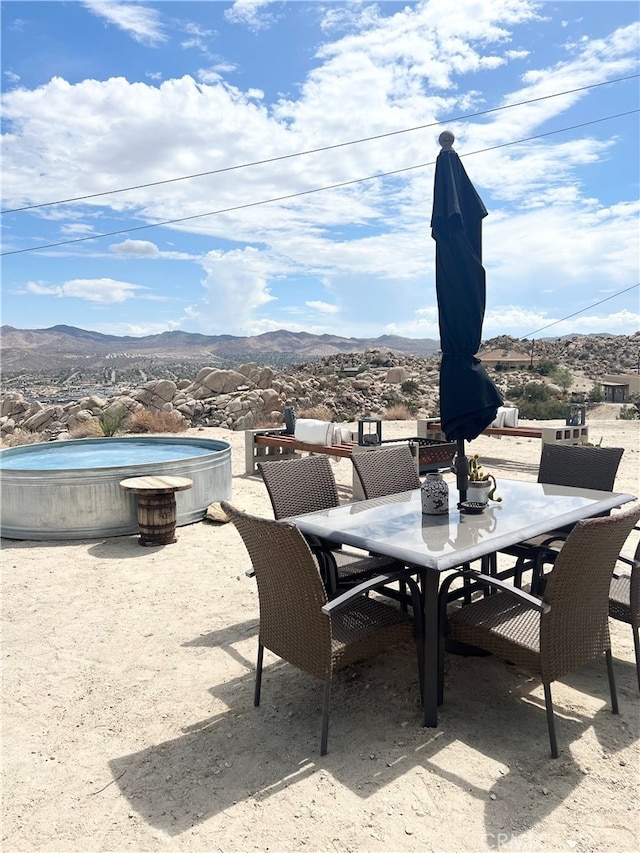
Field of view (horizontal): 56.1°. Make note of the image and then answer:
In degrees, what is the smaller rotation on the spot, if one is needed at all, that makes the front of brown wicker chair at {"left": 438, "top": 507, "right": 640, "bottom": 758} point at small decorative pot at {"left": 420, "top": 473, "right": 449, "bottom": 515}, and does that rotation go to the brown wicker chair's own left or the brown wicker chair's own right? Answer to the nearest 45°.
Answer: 0° — it already faces it

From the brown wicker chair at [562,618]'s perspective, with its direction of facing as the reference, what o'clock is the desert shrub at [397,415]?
The desert shrub is roughly at 1 o'clock from the brown wicker chair.

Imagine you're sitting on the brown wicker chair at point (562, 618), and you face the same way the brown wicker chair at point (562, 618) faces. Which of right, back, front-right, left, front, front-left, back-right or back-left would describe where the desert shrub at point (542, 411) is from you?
front-right

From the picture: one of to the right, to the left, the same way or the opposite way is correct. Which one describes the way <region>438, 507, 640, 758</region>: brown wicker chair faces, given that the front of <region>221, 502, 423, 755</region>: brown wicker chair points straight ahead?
to the left

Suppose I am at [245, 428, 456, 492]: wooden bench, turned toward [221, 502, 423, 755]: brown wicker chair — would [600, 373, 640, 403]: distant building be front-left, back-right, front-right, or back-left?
back-left

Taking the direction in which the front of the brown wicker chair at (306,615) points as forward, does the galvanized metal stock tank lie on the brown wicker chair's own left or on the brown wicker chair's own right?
on the brown wicker chair's own left

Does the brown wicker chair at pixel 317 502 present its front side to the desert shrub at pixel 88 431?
no

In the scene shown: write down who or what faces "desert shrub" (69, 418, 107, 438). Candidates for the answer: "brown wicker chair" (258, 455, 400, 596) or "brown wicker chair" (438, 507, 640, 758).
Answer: "brown wicker chair" (438, 507, 640, 758)

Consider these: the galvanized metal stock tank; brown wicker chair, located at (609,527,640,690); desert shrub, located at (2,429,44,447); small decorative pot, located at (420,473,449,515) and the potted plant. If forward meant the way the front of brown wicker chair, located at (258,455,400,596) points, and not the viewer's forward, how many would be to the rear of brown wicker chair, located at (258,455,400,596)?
2

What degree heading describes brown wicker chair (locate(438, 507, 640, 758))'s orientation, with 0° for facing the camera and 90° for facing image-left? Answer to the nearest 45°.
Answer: approximately 135°

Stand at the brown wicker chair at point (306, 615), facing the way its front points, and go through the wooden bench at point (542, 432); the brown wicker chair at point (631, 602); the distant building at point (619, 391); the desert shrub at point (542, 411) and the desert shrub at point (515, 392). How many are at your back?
0

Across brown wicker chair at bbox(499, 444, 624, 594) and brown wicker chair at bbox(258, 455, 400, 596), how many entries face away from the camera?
0

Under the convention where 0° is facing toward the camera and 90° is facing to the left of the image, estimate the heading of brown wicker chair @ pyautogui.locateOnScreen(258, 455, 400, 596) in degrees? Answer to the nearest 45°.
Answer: approximately 315°

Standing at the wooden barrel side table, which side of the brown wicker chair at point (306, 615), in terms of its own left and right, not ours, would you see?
left

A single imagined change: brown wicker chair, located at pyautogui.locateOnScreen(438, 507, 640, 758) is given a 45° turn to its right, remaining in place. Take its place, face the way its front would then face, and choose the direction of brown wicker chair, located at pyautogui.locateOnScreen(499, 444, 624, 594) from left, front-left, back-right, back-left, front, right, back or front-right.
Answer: front

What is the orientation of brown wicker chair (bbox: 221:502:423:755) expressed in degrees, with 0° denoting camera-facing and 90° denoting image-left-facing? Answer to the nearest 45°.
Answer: approximately 225°

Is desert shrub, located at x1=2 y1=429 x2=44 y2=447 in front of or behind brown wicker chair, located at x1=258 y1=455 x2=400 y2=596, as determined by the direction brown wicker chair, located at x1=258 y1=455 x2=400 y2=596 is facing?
behind

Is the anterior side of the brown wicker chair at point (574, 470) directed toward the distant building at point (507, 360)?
no

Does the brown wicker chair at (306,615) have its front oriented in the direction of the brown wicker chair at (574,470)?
yes
